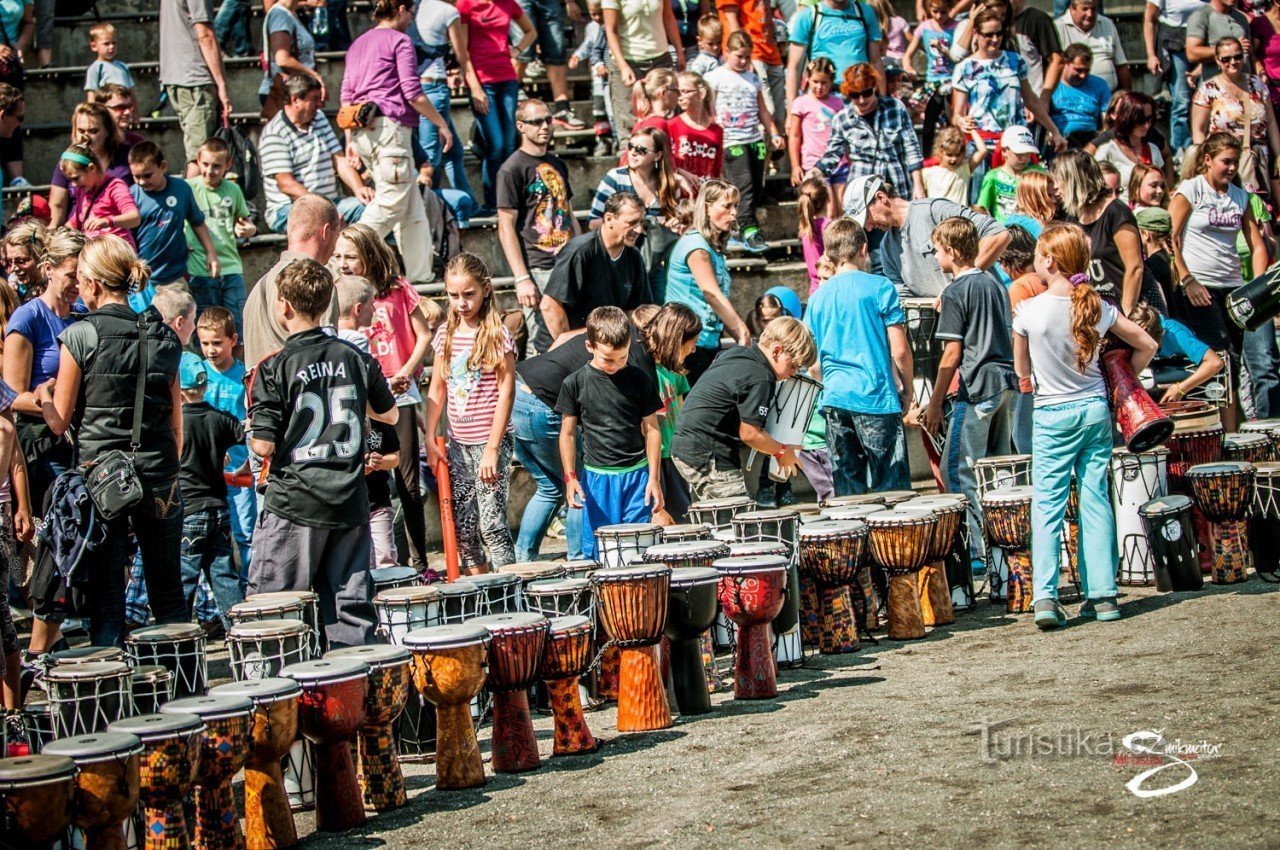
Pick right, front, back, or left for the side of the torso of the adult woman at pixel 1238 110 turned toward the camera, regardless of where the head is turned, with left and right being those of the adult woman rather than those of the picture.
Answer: front

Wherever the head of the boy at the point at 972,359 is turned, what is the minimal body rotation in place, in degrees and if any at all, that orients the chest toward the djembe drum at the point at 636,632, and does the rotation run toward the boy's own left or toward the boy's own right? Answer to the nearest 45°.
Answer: approximately 90° to the boy's own left

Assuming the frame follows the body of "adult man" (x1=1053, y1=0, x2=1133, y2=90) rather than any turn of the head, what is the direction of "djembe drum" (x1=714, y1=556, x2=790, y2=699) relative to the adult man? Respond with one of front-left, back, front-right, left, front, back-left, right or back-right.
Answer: front

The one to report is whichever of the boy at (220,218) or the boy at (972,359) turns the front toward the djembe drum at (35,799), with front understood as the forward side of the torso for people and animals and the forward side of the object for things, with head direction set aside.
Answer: the boy at (220,218)

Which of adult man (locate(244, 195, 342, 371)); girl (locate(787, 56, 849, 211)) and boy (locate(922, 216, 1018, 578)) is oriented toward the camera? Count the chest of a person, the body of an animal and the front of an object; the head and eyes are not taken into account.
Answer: the girl

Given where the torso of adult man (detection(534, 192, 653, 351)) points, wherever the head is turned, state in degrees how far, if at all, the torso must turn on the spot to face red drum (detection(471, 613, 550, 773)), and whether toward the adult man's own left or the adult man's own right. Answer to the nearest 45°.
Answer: approximately 45° to the adult man's own right

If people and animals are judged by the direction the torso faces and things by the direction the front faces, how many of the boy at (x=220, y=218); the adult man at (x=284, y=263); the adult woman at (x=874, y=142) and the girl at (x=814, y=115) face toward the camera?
3

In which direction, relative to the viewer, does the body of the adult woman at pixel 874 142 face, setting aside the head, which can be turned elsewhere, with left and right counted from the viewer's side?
facing the viewer

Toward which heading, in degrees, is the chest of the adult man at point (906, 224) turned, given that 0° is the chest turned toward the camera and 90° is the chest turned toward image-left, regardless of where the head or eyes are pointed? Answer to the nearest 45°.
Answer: approximately 45°

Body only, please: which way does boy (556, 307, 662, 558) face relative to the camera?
toward the camera

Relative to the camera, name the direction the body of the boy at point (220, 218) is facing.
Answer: toward the camera
